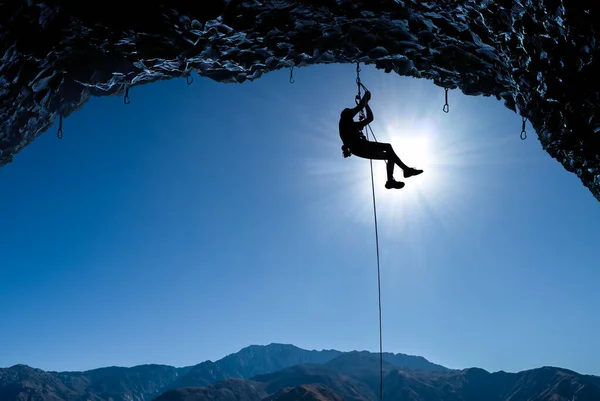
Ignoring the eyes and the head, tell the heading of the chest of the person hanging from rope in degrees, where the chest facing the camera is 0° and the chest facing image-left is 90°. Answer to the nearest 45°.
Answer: approximately 270°
